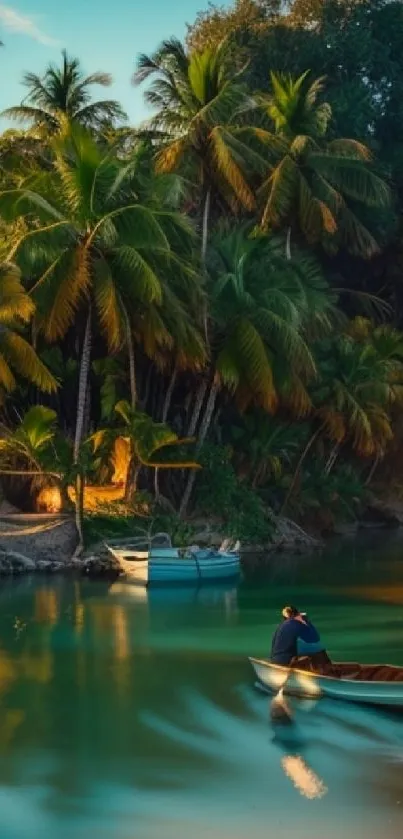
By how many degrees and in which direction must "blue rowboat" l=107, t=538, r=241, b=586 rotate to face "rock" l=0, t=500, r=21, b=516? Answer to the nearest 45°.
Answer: approximately 45° to its right

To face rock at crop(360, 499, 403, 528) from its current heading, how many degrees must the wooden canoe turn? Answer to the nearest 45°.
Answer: approximately 90° to its right

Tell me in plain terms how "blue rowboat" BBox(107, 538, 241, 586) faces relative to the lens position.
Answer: facing to the left of the viewer

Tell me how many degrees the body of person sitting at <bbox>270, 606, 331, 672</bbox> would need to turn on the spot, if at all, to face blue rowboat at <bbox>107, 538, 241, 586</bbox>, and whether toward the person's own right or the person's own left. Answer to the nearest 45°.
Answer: approximately 45° to the person's own left

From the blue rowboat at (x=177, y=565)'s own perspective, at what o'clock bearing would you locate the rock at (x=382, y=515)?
The rock is roughly at 4 o'clock from the blue rowboat.

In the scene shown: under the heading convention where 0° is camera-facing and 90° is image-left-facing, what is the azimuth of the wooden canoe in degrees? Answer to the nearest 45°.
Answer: approximately 90°

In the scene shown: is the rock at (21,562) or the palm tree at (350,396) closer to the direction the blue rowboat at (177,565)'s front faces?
the rock
